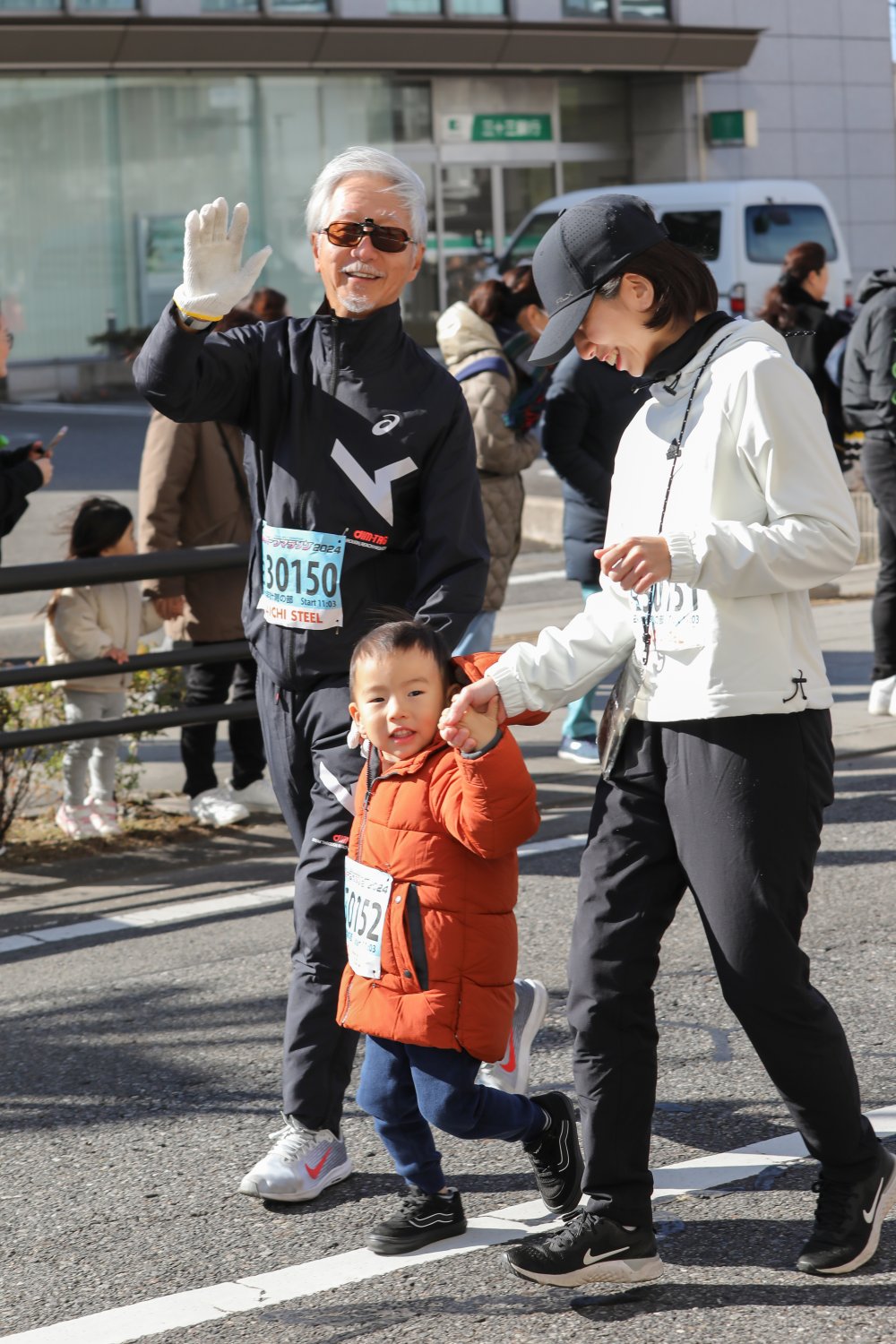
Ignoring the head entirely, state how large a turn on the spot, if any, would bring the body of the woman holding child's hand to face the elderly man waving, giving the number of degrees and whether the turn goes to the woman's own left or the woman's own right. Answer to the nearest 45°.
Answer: approximately 90° to the woman's own right

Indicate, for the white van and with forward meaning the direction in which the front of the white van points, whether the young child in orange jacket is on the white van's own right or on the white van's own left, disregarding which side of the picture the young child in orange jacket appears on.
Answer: on the white van's own left

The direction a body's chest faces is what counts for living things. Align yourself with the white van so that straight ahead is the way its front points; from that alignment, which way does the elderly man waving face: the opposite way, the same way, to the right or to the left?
to the left

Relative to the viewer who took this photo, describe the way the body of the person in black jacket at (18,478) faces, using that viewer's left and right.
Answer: facing to the right of the viewer

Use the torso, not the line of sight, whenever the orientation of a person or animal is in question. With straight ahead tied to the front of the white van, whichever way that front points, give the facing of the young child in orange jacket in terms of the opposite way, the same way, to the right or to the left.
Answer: to the left

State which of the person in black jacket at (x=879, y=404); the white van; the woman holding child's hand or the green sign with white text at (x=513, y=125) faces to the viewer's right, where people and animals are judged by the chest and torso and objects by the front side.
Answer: the person in black jacket

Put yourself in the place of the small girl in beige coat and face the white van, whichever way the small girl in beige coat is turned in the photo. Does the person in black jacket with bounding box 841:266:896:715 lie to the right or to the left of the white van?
right

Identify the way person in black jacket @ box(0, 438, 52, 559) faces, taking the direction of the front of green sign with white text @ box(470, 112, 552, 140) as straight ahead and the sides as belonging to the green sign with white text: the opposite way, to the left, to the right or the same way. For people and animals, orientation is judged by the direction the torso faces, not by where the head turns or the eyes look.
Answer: to the left

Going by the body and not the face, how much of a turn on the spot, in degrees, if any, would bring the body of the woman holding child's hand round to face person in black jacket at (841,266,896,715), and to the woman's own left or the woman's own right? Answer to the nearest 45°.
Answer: approximately 135° to the woman's own right
